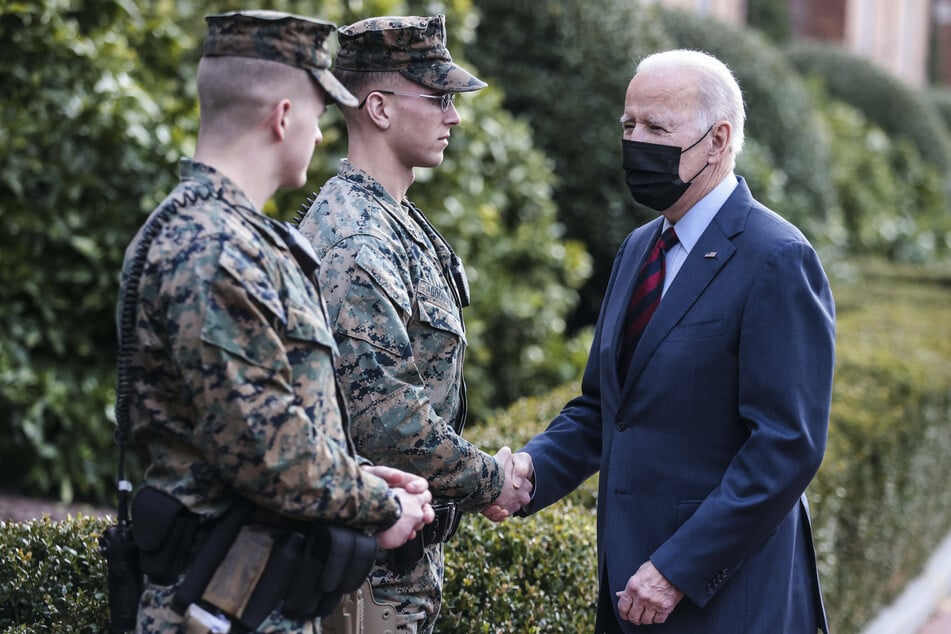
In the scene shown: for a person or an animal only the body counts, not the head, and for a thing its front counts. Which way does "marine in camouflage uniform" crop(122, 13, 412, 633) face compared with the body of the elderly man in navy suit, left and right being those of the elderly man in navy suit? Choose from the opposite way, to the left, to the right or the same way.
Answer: the opposite way

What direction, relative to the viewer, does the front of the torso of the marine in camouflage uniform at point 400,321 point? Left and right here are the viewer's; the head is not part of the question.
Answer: facing to the right of the viewer

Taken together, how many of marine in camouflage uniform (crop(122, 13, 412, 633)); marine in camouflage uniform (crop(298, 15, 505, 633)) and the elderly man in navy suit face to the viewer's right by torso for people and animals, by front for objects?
2

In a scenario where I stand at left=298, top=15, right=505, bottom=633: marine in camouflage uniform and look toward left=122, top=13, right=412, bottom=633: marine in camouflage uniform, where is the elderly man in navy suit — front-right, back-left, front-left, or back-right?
back-left

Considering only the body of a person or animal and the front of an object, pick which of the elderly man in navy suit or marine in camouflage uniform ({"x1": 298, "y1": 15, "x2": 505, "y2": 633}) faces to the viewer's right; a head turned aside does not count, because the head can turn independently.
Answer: the marine in camouflage uniform

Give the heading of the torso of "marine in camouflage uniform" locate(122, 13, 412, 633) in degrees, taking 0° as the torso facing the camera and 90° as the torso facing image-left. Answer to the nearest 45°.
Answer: approximately 270°

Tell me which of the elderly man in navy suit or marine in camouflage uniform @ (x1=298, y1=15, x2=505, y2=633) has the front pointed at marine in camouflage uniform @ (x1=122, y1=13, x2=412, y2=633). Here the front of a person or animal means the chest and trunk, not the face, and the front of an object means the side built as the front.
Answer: the elderly man in navy suit

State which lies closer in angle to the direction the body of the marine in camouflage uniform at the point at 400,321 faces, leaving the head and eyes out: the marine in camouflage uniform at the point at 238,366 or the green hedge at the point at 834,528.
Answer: the green hedge

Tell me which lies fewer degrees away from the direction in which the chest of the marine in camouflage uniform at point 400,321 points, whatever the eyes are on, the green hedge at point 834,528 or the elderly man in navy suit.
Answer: the elderly man in navy suit

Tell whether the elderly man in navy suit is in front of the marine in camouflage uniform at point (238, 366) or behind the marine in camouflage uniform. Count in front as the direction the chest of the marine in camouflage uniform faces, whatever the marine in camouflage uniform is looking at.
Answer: in front

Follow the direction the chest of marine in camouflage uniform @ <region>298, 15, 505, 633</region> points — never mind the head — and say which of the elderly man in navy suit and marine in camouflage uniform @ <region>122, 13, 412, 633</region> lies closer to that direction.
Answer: the elderly man in navy suit

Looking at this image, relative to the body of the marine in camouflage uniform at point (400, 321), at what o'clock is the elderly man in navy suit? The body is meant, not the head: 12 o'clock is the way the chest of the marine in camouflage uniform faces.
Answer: The elderly man in navy suit is roughly at 12 o'clock from the marine in camouflage uniform.

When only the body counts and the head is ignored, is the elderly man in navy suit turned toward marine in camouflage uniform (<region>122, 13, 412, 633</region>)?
yes

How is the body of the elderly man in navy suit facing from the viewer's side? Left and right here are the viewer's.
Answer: facing the viewer and to the left of the viewer
